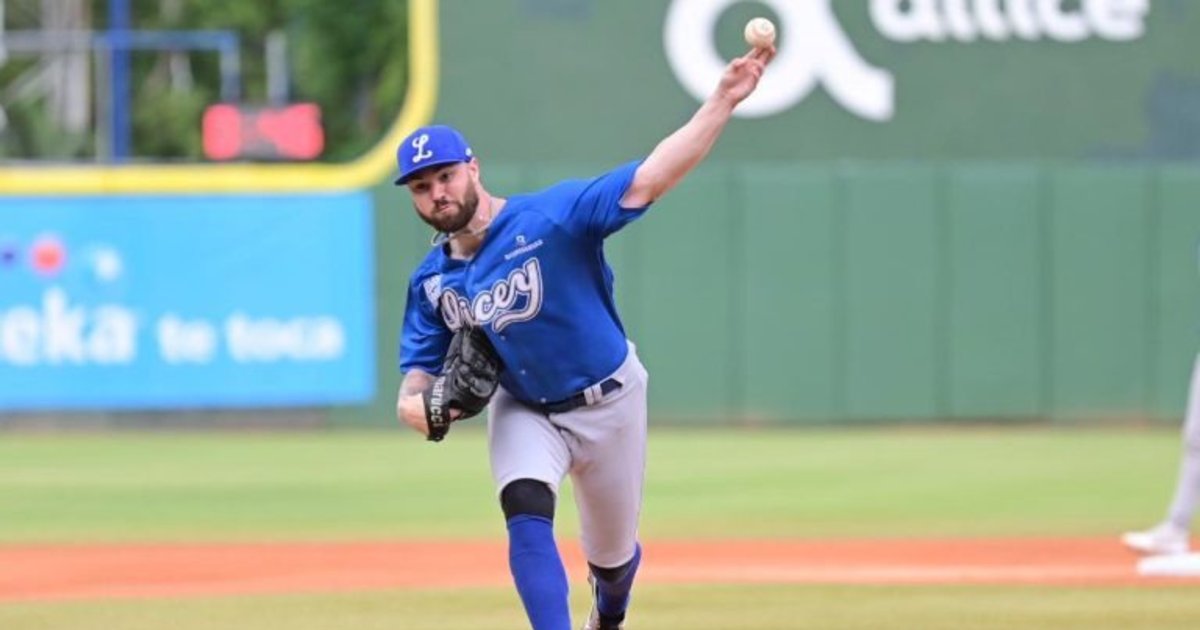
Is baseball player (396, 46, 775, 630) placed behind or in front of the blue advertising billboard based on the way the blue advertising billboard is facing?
in front

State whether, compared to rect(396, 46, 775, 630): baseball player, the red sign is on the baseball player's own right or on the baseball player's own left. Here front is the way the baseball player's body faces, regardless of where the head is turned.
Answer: on the baseball player's own right

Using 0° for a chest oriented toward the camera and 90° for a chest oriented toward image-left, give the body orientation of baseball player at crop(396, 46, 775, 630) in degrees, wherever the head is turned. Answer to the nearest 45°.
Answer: approximately 45°

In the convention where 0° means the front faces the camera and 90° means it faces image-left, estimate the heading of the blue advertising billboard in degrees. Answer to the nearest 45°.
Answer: approximately 0°

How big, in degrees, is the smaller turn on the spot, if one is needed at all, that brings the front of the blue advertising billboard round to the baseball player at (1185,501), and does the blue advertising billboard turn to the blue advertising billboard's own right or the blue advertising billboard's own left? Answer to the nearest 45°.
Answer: approximately 45° to the blue advertising billboard's own left
